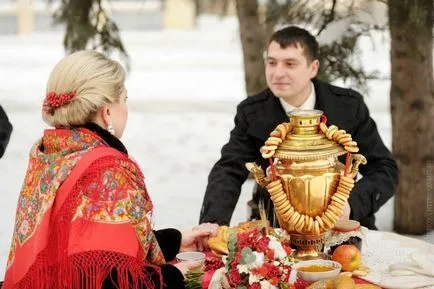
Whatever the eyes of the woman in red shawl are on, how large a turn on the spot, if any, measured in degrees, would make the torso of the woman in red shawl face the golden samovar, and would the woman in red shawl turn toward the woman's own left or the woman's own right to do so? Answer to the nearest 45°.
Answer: approximately 45° to the woman's own right

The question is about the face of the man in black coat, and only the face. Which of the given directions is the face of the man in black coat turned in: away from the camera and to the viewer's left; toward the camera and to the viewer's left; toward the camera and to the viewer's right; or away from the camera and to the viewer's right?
toward the camera and to the viewer's left

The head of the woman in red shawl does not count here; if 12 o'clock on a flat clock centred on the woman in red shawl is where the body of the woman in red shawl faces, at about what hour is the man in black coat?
The man in black coat is roughly at 12 o'clock from the woman in red shawl.

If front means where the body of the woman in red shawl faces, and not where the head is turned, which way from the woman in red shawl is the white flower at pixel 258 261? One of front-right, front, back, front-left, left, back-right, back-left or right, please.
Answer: right

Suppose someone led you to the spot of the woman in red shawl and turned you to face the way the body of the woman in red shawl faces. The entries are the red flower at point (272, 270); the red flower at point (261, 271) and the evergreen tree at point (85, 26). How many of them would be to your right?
2

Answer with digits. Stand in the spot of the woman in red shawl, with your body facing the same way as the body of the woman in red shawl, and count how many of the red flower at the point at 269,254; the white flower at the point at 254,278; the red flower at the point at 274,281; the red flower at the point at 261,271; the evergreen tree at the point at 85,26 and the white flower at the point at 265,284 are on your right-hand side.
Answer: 5

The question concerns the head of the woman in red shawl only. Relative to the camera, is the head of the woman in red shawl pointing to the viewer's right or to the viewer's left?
to the viewer's right

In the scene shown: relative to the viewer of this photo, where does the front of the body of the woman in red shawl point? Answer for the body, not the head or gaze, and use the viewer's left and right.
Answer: facing away from the viewer and to the right of the viewer

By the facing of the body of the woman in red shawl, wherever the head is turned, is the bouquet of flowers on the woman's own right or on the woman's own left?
on the woman's own right

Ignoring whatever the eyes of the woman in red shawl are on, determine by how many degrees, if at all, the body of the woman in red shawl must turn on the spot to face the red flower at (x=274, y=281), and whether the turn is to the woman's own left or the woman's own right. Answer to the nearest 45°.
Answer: approximately 90° to the woman's own right

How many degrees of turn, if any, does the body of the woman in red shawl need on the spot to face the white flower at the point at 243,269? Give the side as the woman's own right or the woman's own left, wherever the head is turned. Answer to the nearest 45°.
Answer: approximately 90° to the woman's own right

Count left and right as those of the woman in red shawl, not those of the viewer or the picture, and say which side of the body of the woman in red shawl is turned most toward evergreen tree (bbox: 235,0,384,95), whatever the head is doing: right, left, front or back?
front

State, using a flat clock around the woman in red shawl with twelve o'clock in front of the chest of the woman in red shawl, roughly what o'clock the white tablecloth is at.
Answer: The white tablecloth is roughly at 1 o'clock from the woman in red shawl.

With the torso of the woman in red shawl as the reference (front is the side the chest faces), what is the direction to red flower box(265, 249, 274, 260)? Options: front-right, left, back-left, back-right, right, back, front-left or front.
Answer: right

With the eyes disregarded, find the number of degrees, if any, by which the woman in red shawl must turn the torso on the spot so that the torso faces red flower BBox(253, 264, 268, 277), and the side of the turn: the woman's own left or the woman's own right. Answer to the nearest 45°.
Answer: approximately 90° to the woman's own right

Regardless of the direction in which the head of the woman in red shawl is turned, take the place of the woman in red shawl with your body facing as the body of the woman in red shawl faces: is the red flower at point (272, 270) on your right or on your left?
on your right
